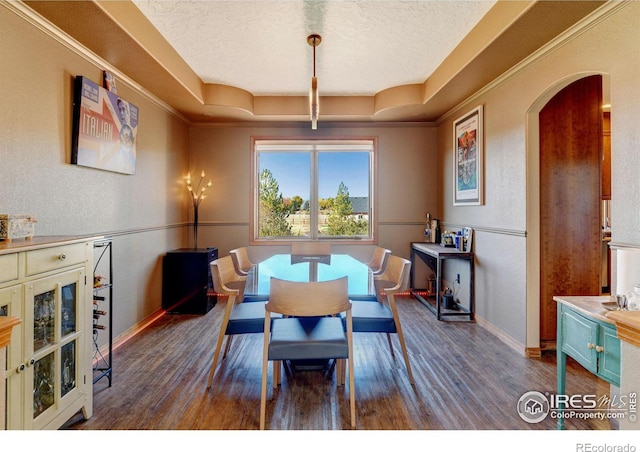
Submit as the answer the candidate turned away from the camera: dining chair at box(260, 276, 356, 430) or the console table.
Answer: the dining chair

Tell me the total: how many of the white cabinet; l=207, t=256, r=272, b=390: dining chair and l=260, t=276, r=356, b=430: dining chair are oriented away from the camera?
1

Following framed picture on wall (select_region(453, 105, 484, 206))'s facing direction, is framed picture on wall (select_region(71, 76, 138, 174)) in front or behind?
in front

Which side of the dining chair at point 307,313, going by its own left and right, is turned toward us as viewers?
back

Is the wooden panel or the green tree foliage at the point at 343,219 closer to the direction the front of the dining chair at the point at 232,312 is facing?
the wooden panel

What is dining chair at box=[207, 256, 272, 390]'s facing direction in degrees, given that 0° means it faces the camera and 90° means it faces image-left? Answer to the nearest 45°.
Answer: approximately 270°

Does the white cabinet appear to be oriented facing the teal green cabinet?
yes

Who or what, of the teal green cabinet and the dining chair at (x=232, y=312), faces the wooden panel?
the dining chair

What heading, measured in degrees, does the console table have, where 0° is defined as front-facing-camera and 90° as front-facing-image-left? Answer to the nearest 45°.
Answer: approximately 90°

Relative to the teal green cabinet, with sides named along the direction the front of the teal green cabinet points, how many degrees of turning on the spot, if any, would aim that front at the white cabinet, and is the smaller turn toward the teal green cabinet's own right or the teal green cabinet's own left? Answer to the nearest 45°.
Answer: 0° — it already faces it

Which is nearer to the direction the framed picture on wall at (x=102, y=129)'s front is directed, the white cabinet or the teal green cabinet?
the teal green cabinet
